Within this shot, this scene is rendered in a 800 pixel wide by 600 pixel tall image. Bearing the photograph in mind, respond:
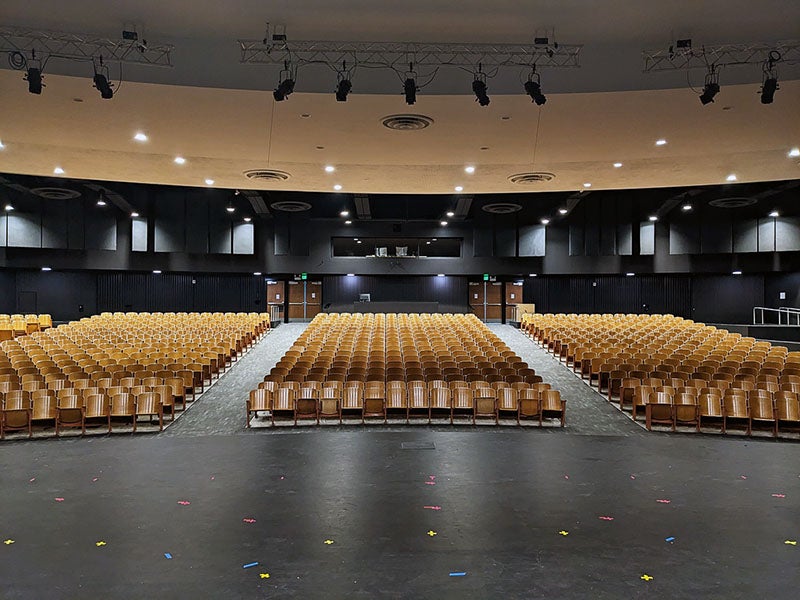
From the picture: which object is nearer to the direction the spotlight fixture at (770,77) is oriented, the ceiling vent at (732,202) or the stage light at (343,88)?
the stage light

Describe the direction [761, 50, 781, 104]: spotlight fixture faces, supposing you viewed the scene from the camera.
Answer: facing the viewer and to the left of the viewer

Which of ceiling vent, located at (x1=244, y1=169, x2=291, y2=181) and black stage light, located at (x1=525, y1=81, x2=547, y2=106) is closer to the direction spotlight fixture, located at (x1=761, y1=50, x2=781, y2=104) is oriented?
the black stage light

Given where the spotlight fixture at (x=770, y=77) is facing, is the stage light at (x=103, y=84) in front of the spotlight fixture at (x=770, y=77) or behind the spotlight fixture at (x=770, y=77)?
in front

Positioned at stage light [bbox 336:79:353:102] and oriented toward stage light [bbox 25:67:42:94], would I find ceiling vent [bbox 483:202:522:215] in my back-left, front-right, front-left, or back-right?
back-right

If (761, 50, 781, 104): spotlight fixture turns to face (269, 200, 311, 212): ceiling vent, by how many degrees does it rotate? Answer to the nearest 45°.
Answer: approximately 90° to its right

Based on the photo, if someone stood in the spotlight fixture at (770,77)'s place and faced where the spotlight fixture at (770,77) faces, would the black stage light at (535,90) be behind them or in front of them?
in front
